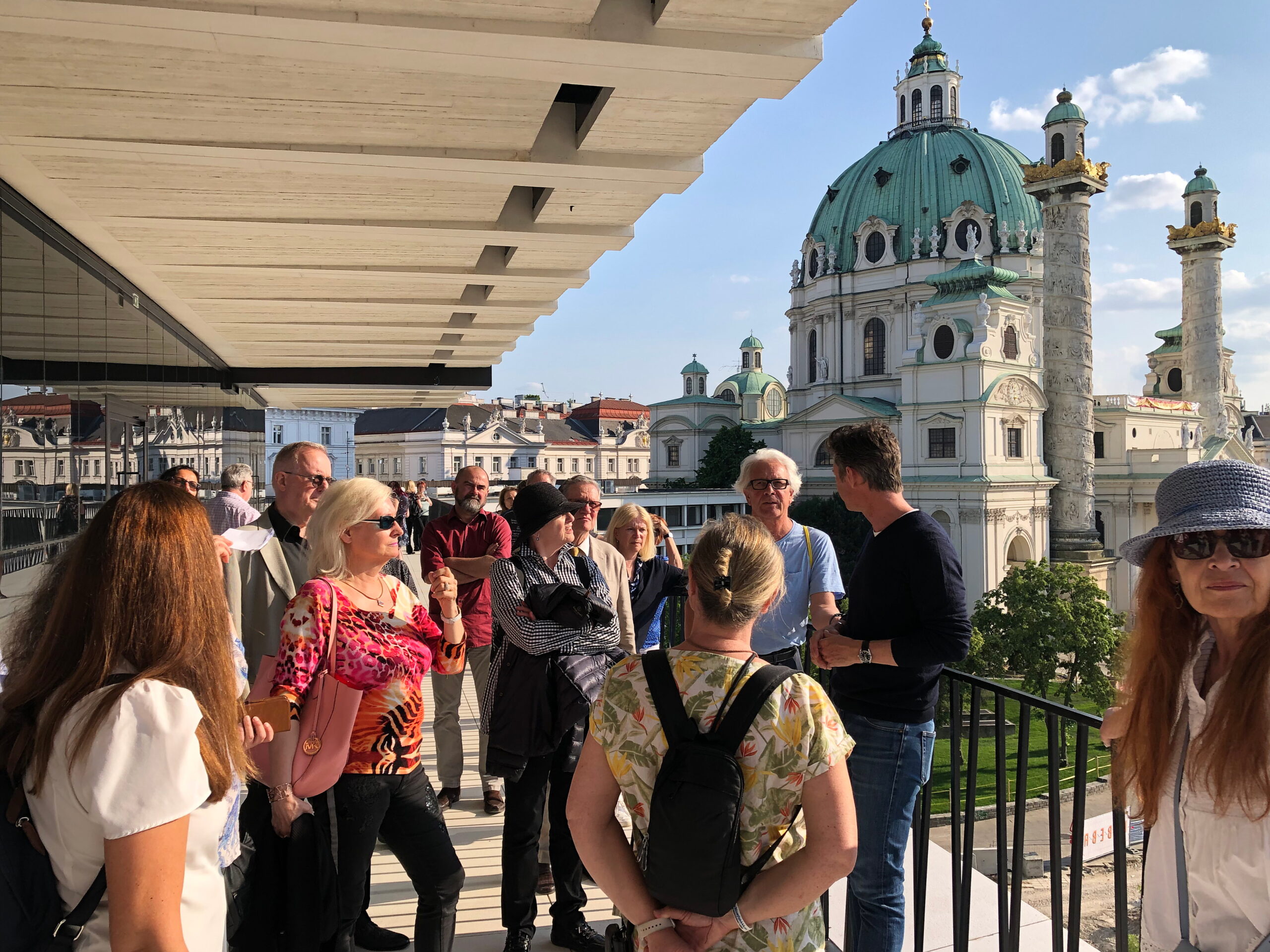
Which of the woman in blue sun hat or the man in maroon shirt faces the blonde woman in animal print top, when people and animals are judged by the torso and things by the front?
the man in maroon shirt

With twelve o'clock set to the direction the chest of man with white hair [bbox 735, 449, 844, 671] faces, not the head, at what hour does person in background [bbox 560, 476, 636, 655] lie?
The person in background is roughly at 4 o'clock from the man with white hair.

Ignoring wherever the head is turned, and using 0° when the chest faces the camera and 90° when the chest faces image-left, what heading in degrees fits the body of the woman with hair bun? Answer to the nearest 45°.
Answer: approximately 180°

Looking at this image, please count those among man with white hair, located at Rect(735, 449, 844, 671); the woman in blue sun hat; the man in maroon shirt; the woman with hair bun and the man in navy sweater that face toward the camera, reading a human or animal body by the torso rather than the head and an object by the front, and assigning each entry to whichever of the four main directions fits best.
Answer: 3

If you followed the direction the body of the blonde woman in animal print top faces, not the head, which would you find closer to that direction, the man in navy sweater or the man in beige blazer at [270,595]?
the man in navy sweater

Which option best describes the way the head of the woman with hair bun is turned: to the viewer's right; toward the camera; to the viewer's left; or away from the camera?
away from the camera

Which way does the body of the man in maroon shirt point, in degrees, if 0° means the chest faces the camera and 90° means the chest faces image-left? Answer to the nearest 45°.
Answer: approximately 0°

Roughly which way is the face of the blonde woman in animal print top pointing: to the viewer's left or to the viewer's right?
to the viewer's right

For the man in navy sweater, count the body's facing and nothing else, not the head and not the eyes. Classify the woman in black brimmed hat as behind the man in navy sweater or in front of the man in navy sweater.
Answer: in front

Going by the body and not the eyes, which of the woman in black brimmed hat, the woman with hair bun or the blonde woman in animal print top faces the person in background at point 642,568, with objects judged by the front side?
the woman with hair bun

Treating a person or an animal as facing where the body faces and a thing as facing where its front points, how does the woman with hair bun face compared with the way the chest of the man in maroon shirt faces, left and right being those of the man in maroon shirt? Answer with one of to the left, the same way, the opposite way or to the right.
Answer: the opposite way

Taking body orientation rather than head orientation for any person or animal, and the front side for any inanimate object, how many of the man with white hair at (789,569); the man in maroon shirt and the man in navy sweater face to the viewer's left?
1

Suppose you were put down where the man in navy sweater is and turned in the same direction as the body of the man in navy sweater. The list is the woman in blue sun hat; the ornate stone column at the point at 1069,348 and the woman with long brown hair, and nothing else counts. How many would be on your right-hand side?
1

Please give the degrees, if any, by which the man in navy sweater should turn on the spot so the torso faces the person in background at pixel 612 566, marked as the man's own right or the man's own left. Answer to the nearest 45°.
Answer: approximately 45° to the man's own right
